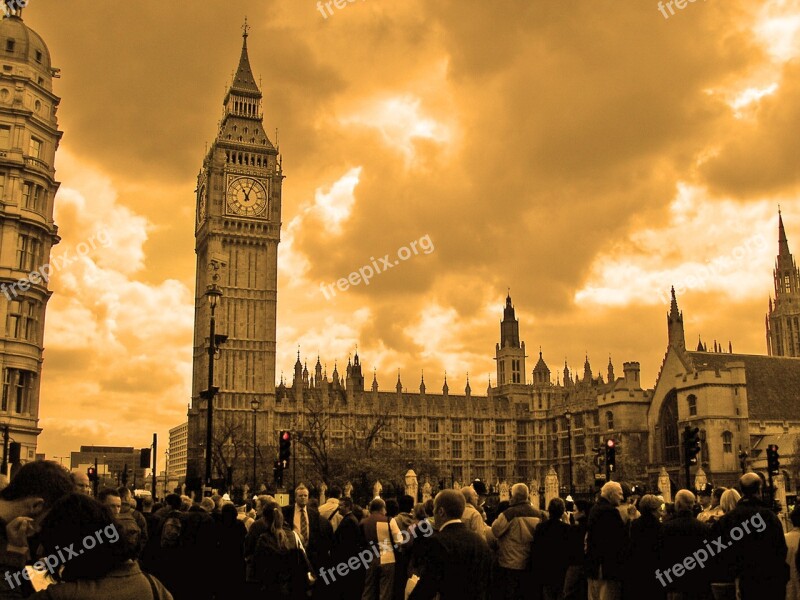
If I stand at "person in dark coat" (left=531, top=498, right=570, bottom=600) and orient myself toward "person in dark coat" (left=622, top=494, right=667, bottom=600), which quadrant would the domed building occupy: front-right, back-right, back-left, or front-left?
back-left

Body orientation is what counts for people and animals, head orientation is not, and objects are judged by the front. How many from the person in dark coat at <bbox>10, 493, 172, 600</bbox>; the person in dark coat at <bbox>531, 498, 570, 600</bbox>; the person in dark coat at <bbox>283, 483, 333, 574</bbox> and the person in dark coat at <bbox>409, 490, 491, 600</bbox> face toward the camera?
1

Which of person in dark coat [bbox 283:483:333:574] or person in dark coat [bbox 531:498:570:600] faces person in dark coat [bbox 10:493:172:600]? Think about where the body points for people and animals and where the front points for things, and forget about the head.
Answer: person in dark coat [bbox 283:483:333:574]

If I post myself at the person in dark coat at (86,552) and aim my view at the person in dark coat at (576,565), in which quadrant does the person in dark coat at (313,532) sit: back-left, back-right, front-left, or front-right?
front-left

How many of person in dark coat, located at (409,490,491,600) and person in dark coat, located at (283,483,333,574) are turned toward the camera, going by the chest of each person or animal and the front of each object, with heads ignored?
1

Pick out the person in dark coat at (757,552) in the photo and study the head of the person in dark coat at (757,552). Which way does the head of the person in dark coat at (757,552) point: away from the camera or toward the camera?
away from the camera

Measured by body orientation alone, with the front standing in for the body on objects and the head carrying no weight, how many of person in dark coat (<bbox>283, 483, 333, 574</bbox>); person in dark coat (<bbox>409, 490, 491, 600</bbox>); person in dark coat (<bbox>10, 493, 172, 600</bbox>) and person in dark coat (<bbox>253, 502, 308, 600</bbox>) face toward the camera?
1

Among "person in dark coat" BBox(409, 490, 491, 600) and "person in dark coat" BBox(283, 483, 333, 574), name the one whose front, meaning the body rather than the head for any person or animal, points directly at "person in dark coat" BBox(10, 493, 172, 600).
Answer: "person in dark coat" BBox(283, 483, 333, 574)

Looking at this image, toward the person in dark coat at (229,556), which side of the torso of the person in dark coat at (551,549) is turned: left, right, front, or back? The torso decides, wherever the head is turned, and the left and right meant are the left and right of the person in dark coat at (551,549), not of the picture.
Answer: left

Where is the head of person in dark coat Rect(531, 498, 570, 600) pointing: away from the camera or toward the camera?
away from the camera

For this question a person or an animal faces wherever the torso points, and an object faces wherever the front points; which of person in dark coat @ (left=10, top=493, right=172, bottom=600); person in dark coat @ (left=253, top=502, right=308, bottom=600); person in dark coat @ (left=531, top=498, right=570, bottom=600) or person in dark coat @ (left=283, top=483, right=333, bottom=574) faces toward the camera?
person in dark coat @ (left=283, top=483, right=333, bottom=574)

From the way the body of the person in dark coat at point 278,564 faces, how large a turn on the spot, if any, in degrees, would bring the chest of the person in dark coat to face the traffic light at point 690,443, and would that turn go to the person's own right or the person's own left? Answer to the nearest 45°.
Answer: approximately 45° to the person's own right

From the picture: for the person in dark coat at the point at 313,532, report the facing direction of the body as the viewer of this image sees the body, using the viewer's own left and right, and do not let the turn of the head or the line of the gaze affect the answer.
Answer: facing the viewer

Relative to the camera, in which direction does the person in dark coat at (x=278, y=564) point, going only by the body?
away from the camera

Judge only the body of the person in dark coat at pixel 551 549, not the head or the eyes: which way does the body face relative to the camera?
away from the camera

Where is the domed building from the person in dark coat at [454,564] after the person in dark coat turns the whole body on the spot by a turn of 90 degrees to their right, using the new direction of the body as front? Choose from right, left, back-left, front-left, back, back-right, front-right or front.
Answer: left

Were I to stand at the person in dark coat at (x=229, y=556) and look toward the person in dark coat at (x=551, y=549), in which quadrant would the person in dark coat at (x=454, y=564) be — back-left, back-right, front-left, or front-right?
front-right

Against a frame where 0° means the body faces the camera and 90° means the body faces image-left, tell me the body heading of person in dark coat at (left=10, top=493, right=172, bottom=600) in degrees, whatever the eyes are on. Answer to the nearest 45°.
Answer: approximately 135°

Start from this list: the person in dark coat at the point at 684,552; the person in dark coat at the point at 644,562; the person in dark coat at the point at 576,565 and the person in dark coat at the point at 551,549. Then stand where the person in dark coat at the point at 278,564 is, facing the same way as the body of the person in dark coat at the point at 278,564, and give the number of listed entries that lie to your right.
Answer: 4
